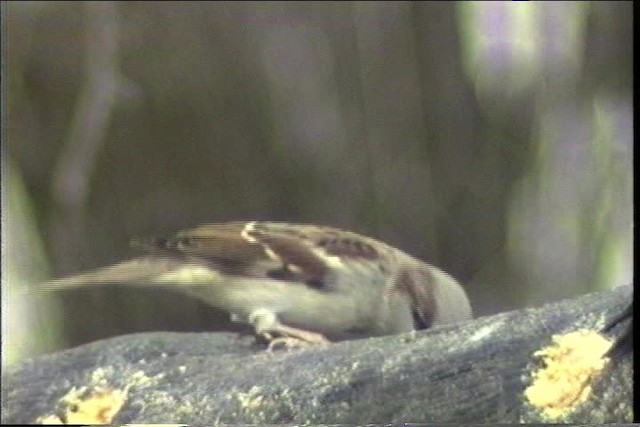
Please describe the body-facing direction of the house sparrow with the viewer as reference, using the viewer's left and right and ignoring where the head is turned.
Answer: facing to the right of the viewer
